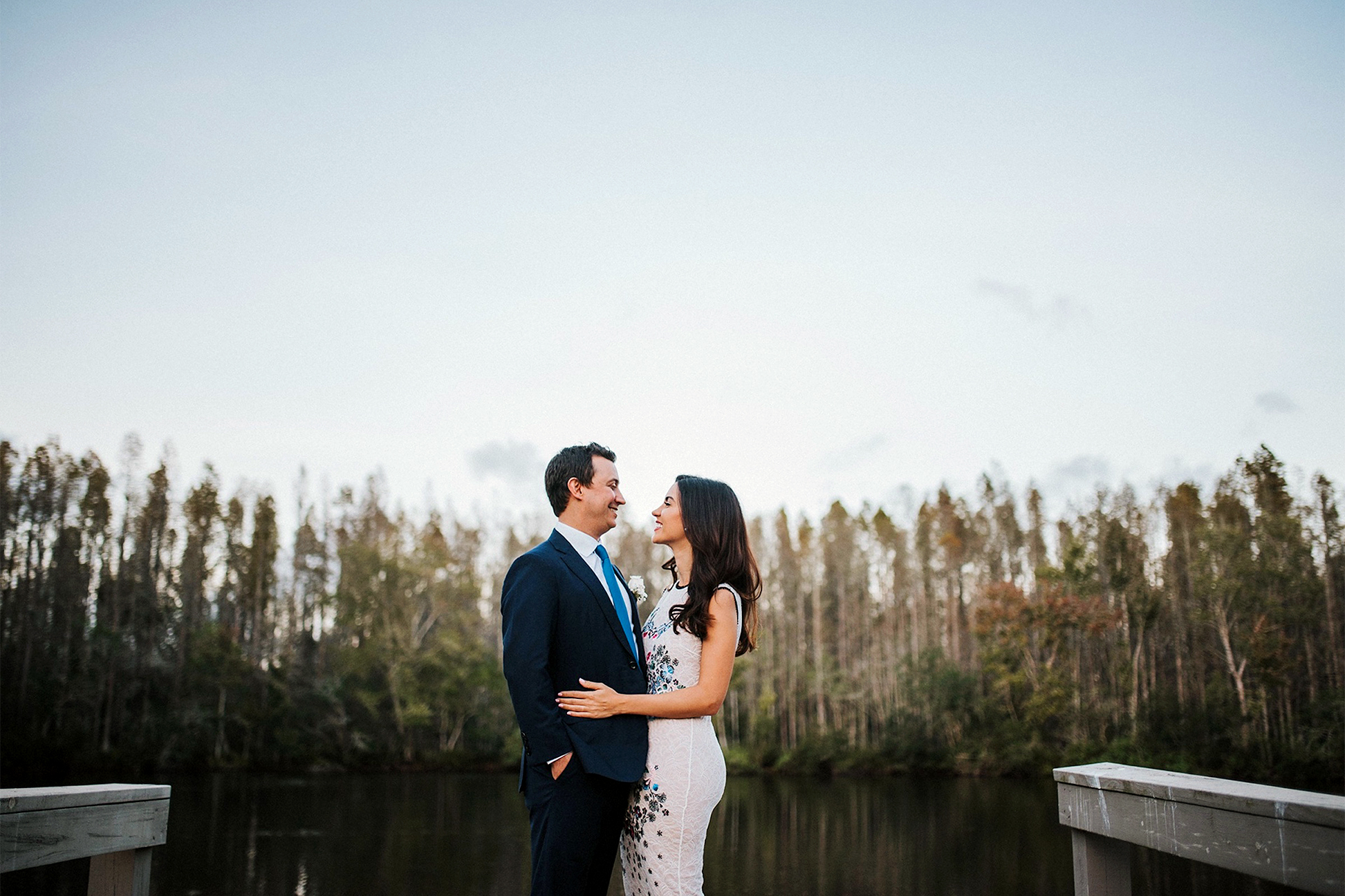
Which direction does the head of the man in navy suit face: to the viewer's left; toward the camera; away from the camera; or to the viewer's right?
to the viewer's right

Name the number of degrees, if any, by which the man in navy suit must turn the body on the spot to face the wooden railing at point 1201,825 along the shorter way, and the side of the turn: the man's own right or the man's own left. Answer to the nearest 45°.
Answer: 0° — they already face it

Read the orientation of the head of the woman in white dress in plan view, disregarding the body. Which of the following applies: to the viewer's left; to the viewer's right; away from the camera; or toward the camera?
to the viewer's left

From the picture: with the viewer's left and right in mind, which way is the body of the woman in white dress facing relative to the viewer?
facing to the left of the viewer

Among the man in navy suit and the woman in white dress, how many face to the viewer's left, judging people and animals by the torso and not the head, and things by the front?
1

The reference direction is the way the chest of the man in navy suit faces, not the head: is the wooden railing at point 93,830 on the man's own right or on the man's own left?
on the man's own right

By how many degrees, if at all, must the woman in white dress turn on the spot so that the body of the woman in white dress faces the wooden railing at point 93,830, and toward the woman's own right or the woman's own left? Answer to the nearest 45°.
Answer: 0° — they already face it

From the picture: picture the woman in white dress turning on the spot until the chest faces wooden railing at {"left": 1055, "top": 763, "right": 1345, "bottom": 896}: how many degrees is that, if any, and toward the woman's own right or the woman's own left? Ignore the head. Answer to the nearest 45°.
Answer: approximately 135° to the woman's own left
